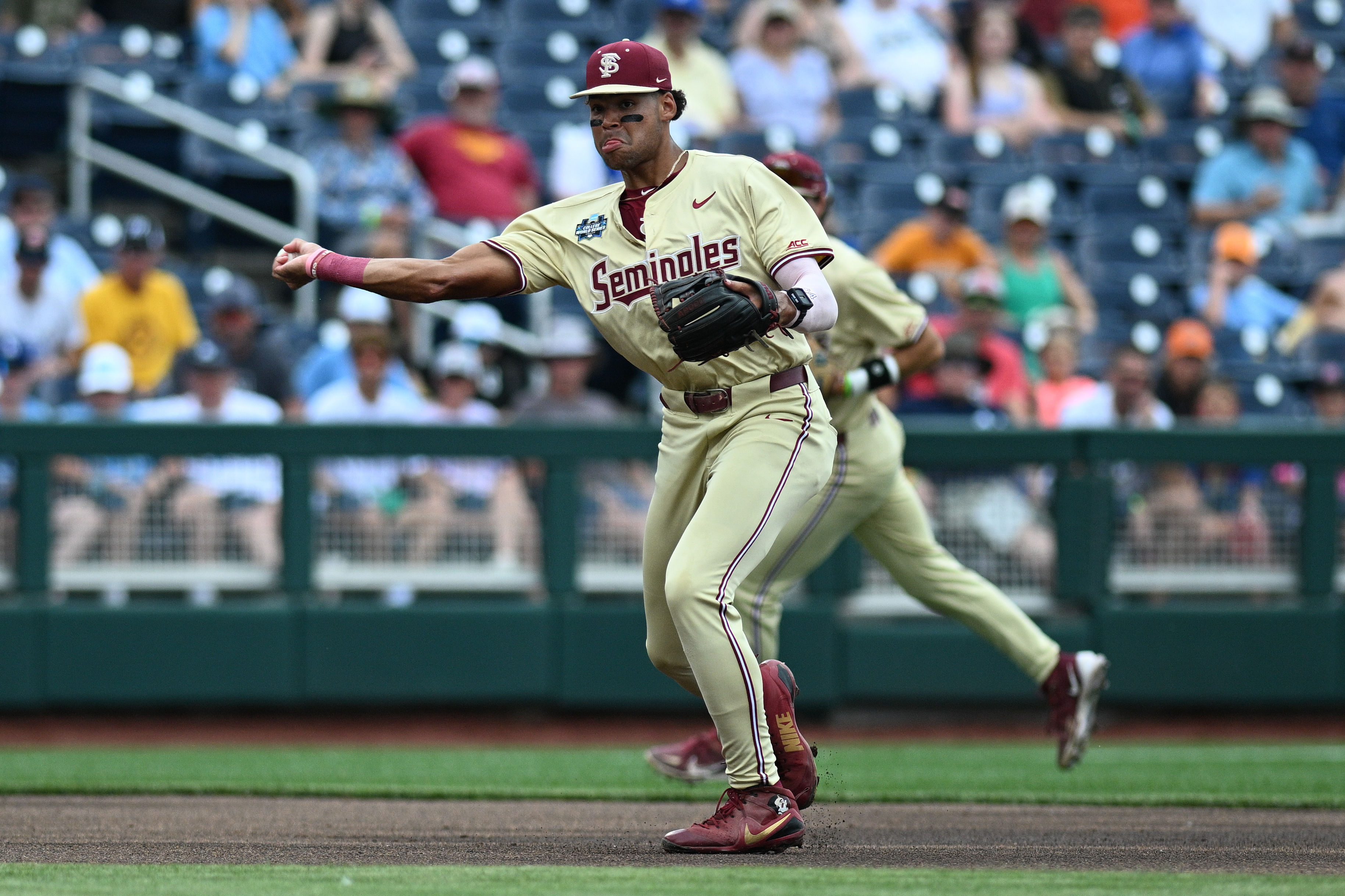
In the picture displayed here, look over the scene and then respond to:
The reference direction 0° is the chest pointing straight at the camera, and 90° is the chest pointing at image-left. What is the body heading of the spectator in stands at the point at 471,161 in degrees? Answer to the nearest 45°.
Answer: approximately 0°

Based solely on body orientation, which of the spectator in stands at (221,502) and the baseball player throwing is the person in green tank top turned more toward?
the baseball player throwing

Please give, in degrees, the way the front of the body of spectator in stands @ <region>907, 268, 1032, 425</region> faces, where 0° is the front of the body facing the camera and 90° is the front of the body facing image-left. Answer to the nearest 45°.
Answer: approximately 0°

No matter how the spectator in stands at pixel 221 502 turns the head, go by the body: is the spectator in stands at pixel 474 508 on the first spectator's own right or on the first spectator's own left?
on the first spectator's own left

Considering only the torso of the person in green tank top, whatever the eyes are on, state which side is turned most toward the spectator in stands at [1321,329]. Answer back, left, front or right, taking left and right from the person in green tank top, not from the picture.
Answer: left

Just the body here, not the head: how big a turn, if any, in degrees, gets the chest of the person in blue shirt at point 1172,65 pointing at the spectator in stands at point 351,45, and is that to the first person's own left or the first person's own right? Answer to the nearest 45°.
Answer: approximately 45° to the first person's own right

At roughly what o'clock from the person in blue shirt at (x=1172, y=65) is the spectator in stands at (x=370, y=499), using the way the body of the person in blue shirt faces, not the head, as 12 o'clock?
The spectator in stands is roughly at 1 o'clock from the person in blue shirt.

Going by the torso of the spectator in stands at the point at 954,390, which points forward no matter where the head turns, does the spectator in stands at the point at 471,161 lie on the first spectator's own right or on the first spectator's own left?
on the first spectator's own right

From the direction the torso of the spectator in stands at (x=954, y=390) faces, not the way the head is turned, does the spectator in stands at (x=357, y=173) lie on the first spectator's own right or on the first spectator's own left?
on the first spectator's own right

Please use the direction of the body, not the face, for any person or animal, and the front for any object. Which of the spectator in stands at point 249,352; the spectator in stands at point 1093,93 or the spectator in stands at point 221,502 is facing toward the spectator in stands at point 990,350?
the spectator in stands at point 1093,93
